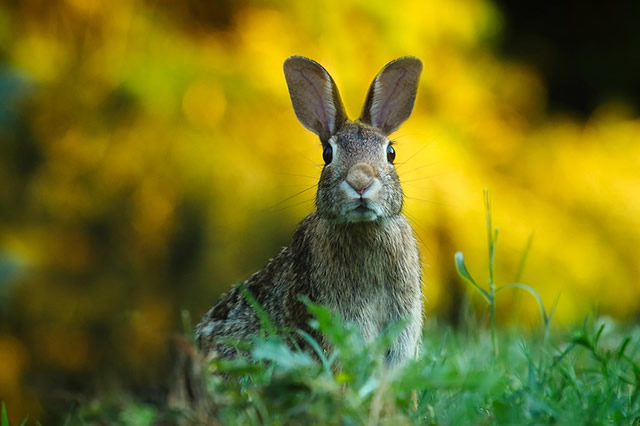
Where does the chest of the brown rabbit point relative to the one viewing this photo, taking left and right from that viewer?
facing the viewer and to the right of the viewer

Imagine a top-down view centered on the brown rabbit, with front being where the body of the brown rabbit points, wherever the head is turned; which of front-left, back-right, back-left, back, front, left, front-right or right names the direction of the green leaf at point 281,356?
front-right
